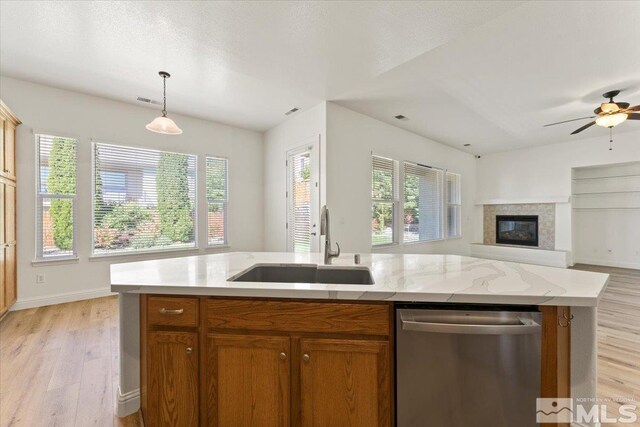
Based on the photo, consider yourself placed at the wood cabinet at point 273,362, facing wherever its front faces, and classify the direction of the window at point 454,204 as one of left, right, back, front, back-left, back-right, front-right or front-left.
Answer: back-left

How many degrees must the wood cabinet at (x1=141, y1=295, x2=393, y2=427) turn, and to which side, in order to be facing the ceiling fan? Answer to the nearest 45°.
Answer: approximately 90° to its left

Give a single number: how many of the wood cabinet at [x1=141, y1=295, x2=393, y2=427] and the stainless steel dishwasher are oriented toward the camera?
2

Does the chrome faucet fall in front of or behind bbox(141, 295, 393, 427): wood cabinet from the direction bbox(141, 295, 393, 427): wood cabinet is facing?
behind

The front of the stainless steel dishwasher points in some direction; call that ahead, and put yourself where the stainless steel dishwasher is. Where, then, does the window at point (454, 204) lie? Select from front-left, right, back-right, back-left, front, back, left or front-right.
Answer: back

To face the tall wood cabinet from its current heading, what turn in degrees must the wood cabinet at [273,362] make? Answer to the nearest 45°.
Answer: approximately 135° to its right

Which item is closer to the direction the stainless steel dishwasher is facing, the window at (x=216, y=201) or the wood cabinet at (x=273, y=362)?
the wood cabinet

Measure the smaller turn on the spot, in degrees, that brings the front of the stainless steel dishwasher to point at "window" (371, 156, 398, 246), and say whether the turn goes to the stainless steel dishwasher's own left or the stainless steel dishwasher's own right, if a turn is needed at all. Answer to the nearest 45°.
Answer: approximately 180°

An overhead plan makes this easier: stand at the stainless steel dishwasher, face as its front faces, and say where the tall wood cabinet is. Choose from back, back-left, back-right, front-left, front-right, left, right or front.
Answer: right

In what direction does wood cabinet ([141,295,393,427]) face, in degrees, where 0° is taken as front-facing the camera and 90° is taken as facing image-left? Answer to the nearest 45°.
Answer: approximately 0°

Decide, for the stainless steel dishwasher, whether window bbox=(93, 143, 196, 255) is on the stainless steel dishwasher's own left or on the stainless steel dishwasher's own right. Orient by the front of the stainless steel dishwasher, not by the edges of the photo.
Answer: on the stainless steel dishwasher's own right

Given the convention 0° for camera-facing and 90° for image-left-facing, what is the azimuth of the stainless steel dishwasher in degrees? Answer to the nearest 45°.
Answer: approximately 0°

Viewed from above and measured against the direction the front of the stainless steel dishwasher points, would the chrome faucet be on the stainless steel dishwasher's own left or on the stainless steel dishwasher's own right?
on the stainless steel dishwasher's own right

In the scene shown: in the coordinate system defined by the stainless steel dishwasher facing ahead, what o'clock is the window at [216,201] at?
The window is roughly at 4 o'clock from the stainless steel dishwasher.
